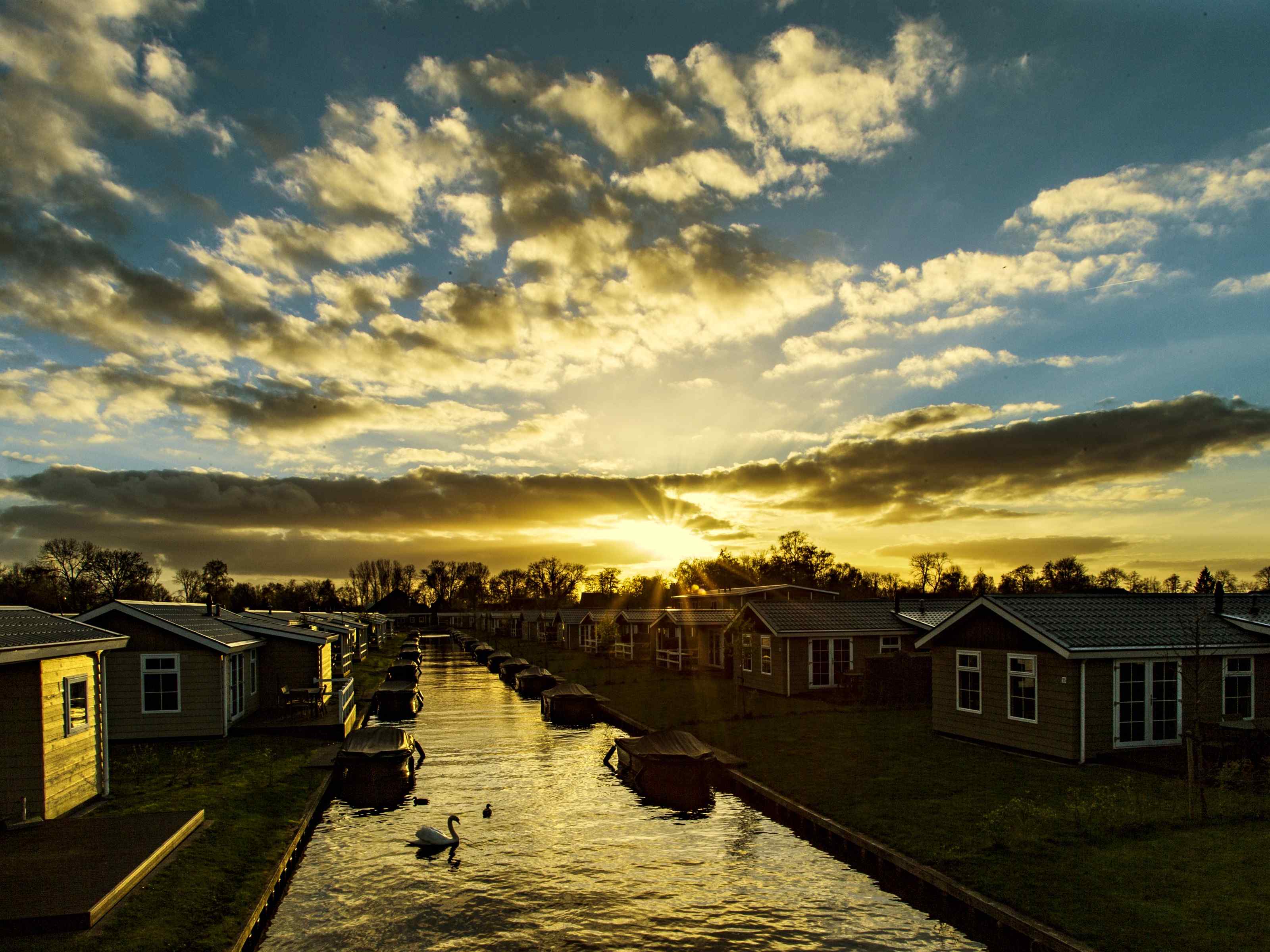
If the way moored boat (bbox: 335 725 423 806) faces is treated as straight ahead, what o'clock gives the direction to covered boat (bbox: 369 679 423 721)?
The covered boat is roughly at 12 o'clock from the moored boat.

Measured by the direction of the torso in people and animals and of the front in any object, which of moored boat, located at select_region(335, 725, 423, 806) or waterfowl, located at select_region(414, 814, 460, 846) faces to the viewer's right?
the waterfowl

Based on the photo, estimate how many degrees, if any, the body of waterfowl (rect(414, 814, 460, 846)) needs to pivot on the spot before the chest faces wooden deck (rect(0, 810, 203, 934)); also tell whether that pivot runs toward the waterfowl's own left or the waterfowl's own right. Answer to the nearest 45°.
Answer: approximately 135° to the waterfowl's own right

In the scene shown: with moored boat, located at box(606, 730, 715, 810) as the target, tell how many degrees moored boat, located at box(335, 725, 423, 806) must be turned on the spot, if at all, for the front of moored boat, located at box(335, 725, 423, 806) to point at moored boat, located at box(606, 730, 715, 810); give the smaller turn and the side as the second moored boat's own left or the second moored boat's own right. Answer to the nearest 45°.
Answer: approximately 135° to the second moored boat's own right

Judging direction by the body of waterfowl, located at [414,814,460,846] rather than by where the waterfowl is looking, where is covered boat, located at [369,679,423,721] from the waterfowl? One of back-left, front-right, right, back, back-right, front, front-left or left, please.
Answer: left

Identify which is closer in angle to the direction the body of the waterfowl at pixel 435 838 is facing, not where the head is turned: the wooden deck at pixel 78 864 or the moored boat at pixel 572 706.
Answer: the moored boat

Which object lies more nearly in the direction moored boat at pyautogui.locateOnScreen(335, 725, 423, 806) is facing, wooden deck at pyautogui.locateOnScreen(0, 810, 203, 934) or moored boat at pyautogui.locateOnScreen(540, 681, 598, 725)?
the moored boat

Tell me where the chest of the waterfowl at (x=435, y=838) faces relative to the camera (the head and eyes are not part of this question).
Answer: to the viewer's right

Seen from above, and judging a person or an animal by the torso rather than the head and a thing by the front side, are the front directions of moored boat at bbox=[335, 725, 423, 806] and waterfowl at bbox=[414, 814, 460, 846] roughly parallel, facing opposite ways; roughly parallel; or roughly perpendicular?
roughly perpendicular

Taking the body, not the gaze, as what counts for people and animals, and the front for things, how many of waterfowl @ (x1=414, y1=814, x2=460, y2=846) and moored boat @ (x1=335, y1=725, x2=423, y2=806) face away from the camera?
1
